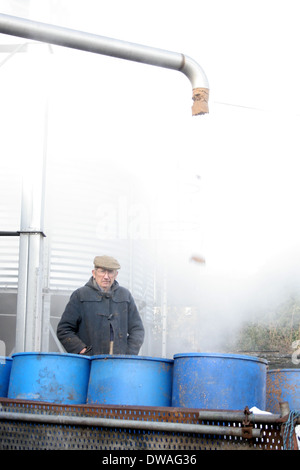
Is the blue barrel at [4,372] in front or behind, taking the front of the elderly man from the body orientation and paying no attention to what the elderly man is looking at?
in front

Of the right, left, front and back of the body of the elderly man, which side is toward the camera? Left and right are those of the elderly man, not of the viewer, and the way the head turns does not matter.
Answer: front

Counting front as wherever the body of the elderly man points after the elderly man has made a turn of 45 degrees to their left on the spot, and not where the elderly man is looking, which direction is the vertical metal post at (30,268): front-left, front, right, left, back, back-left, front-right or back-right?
back

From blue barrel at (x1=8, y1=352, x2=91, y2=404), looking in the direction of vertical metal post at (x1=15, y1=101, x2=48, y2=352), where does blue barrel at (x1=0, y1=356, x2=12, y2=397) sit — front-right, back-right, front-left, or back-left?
front-left

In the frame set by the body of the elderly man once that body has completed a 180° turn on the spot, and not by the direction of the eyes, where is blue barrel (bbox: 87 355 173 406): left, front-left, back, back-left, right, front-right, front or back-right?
back

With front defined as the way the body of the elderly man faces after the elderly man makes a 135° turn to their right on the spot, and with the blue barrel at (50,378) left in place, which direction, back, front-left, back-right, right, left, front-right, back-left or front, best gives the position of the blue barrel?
back-left

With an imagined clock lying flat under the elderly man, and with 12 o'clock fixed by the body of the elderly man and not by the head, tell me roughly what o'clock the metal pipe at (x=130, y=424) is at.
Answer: The metal pipe is roughly at 12 o'clock from the elderly man.

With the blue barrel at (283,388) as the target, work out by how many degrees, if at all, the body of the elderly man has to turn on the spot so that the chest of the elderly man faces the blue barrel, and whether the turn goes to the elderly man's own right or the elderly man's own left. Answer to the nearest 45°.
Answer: approximately 45° to the elderly man's own left

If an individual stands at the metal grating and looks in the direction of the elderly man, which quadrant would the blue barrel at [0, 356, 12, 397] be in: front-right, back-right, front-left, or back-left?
front-left

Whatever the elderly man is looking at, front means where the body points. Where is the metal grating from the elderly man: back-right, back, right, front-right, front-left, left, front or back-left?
front

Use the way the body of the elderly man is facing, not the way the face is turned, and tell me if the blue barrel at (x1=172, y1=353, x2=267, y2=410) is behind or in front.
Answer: in front
